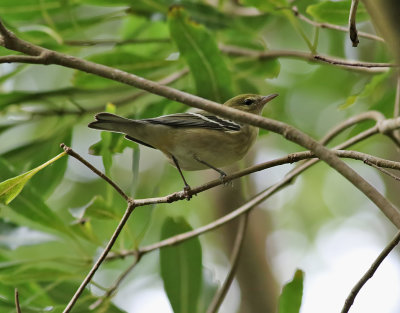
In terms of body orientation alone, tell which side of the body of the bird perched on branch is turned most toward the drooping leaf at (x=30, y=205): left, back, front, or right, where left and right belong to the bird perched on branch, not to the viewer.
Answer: back

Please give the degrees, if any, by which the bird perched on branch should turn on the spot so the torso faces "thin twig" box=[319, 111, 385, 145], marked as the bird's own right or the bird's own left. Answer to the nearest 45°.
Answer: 0° — it already faces it

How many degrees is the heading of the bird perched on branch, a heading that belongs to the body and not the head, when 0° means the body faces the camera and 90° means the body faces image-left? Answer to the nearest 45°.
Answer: approximately 270°

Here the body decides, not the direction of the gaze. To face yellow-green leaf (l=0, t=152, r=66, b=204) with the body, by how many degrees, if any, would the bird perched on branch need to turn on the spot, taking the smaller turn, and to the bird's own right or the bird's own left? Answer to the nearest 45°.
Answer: approximately 135° to the bird's own right
